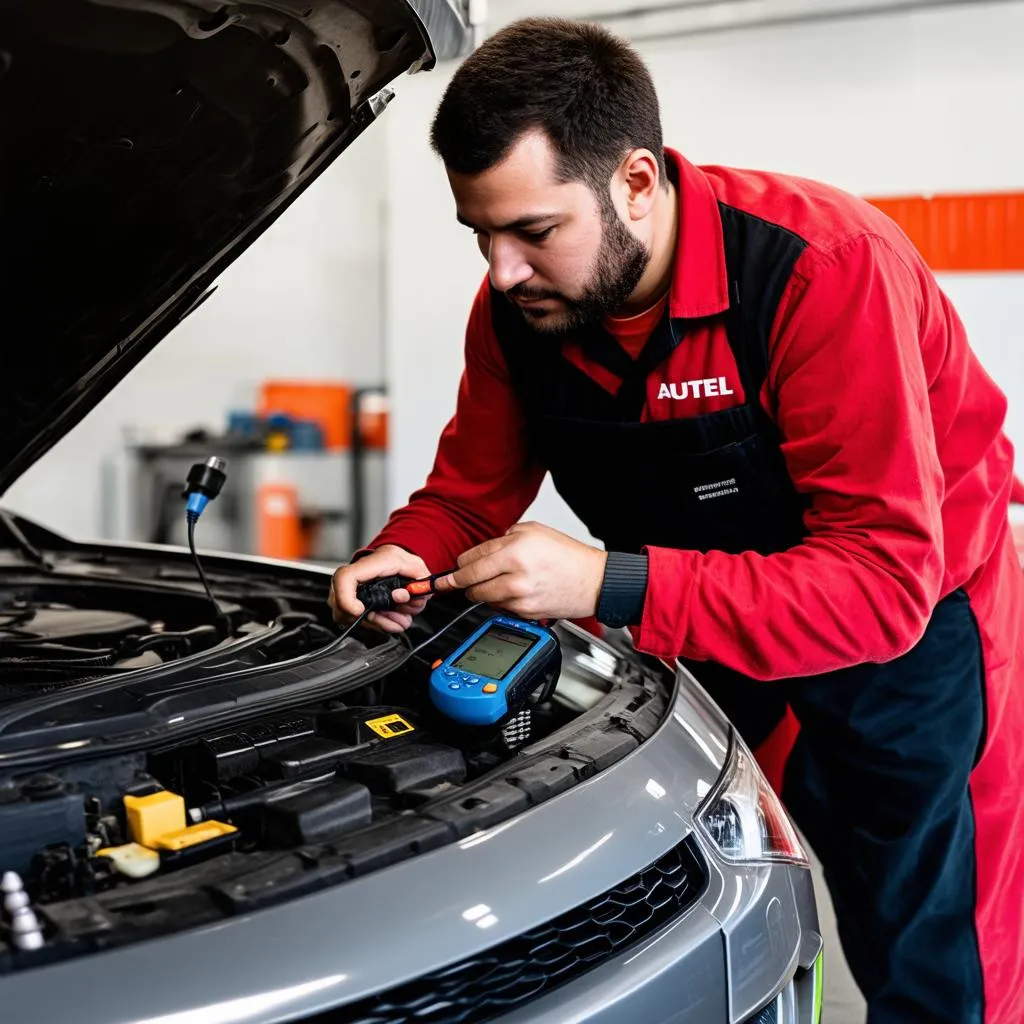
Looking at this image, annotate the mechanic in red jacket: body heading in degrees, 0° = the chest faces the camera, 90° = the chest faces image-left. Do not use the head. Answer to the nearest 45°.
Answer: approximately 45°

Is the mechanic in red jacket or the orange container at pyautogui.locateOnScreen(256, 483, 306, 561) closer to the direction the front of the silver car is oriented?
the mechanic in red jacket

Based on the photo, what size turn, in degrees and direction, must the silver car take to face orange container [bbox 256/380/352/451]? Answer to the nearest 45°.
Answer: approximately 135° to its left

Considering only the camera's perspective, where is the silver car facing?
facing the viewer and to the right of the viewer

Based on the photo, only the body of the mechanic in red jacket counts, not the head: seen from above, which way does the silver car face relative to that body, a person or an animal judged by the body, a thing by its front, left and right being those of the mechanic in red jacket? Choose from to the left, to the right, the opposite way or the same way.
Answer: to the left

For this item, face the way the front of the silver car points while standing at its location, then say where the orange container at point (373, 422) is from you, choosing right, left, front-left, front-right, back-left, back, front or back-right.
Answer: back-left

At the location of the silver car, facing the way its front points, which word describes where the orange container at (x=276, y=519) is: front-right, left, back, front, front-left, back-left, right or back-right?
back-left

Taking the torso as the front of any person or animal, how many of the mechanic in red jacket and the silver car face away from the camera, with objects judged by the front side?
0

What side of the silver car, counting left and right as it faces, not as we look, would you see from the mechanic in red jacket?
left

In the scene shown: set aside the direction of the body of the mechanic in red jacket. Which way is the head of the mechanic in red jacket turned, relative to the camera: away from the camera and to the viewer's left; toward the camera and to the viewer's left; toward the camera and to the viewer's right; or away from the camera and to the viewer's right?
toward the camera and to the viewer's left

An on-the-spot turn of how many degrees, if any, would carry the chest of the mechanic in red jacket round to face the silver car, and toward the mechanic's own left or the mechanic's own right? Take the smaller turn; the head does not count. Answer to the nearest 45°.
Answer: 0° — they already face it
